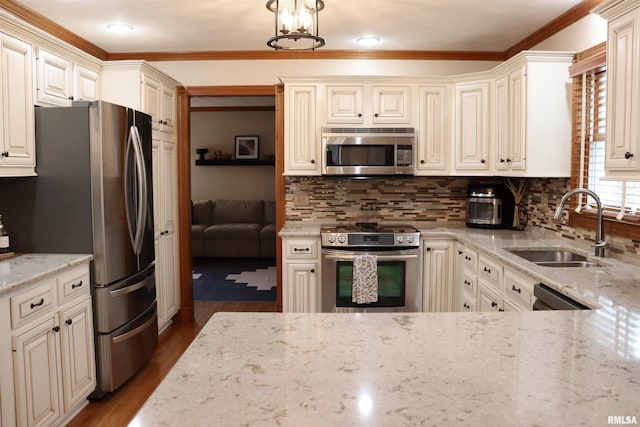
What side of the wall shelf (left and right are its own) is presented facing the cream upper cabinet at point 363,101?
front

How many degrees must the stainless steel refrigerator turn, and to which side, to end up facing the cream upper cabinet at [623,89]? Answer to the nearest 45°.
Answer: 0° — it already faces it

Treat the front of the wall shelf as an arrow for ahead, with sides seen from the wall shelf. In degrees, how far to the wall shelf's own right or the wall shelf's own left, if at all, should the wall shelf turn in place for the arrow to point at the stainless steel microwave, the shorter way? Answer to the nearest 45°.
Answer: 0° — it already faces it

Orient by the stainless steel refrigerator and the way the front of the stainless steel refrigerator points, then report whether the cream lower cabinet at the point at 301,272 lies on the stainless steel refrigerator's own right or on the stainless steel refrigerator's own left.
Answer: on the stainless steel refrigerator's own left

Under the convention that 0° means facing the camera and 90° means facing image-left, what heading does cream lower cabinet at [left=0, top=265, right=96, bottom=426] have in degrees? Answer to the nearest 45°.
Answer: approximately 315°

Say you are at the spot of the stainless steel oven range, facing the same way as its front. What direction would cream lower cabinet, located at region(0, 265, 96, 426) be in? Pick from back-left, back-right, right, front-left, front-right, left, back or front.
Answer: front-right

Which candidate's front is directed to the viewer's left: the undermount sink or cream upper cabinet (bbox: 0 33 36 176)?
the undermount sink

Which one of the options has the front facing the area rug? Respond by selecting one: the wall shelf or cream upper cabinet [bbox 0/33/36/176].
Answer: the wall shelf

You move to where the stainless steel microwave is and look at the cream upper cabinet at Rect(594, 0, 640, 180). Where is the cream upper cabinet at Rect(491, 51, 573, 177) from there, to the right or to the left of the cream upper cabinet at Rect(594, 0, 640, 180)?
left

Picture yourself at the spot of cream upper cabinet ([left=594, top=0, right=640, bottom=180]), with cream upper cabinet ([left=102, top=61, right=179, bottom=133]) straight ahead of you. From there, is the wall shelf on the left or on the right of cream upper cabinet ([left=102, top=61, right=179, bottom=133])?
right
